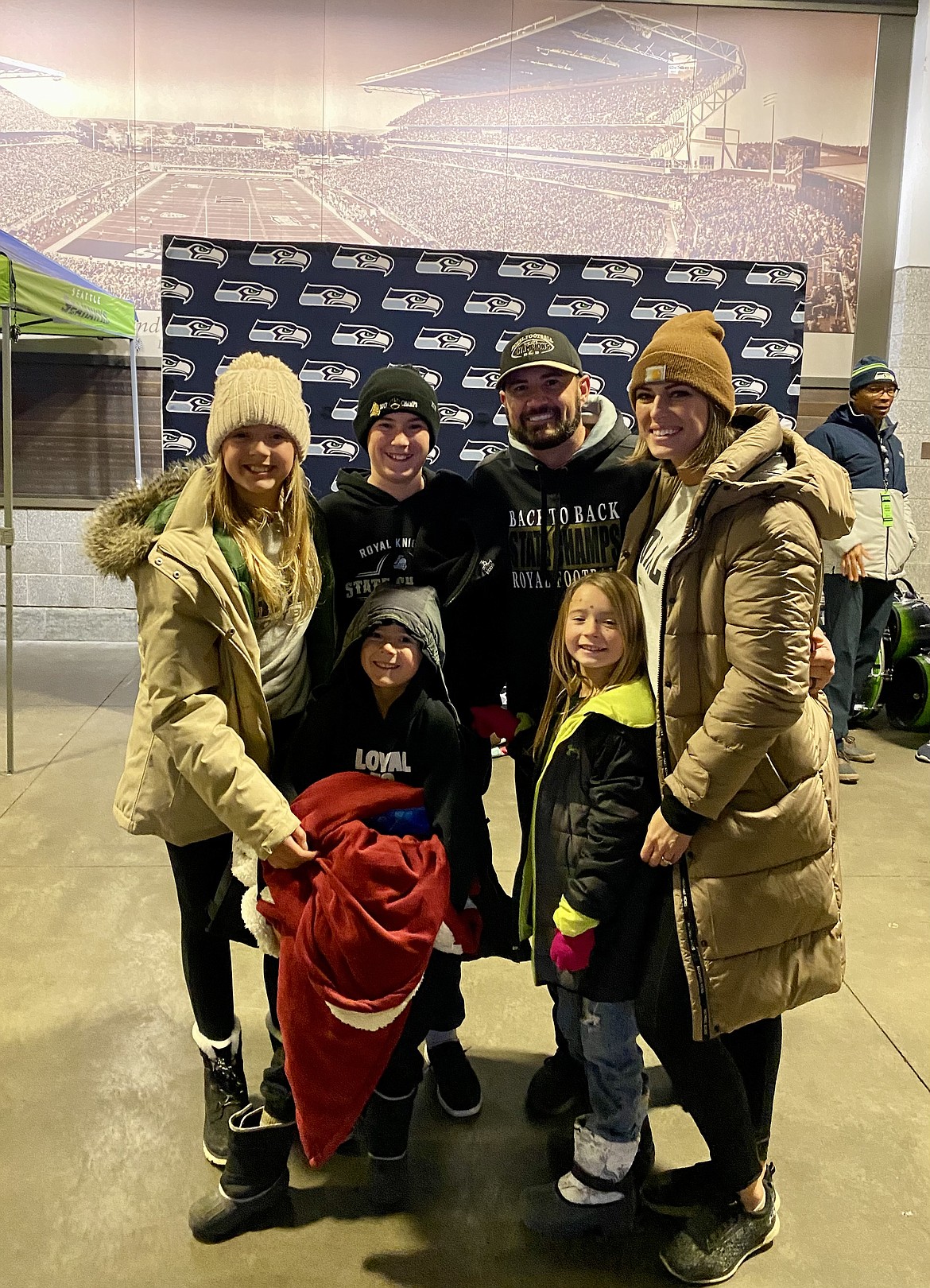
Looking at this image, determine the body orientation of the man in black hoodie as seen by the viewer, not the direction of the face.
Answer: toward the camera

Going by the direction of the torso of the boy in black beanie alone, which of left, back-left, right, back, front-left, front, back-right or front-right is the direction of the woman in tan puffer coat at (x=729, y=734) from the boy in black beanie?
front-left

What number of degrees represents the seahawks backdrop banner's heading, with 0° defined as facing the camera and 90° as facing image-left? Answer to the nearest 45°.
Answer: approximately 0°

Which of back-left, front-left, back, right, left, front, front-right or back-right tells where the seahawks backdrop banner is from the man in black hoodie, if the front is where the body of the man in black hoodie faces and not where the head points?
back

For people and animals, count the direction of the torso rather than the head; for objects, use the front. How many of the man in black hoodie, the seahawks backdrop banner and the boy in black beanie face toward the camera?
3

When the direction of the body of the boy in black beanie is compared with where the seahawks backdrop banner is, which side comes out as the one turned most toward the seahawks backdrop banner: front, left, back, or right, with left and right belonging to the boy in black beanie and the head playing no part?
back

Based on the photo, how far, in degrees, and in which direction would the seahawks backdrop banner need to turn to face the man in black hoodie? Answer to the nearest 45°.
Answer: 0° — it already faces them

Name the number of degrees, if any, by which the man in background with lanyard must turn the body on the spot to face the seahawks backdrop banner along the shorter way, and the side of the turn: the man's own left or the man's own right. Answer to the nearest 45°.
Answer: approximately 135° to the man's own right

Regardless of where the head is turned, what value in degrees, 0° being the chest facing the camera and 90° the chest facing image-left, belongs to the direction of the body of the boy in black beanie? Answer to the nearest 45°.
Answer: approximately 0°
